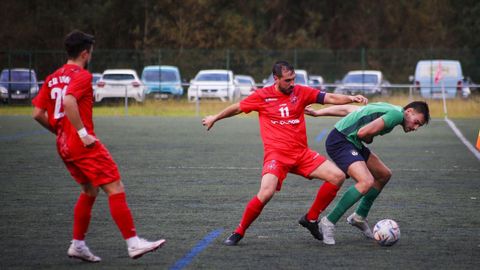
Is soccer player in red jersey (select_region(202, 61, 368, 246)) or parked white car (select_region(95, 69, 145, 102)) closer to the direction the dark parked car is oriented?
the soccer player in red jersey

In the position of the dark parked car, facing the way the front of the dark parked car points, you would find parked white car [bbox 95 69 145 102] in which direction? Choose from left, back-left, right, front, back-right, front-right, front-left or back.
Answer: front-left

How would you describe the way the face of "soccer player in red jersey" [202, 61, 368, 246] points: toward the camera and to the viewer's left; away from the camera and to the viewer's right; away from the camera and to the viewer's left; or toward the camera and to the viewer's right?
toward the camera and to the viewer's right

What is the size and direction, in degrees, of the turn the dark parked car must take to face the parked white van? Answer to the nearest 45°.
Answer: approximately 90° to its left

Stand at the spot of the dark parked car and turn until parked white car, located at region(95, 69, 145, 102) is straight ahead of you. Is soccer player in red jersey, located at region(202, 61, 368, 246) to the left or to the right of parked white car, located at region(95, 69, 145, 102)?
right

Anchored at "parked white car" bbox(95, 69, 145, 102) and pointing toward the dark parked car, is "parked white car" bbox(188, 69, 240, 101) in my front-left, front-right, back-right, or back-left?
back-right

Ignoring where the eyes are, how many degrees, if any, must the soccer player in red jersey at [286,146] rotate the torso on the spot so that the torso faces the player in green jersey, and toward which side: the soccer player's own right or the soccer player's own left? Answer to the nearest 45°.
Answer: approximately 90° to the soccer player's own left
